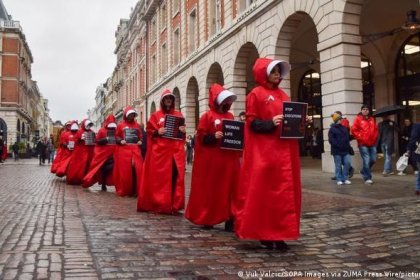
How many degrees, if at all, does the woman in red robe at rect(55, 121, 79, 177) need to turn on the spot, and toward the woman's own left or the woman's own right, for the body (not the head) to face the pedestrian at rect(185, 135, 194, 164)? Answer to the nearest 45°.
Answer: approximately 90° to the woman's own left

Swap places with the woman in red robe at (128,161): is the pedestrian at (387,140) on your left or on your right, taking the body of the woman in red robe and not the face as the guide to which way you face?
on your left

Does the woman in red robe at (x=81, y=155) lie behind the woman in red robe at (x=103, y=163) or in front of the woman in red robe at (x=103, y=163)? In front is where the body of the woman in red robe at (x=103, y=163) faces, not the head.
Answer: behind

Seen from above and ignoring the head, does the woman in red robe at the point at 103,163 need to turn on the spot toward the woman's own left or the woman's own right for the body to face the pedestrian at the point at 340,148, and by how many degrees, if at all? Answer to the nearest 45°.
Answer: approximately 45° to the woman's own left

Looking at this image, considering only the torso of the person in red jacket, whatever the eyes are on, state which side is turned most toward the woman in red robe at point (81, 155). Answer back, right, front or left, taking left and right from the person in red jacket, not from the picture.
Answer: right

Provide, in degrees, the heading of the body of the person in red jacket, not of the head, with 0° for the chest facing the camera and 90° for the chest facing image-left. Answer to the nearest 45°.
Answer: approximately 0°

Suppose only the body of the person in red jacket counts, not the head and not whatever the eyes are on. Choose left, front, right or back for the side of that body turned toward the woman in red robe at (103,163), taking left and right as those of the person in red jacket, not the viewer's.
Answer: right

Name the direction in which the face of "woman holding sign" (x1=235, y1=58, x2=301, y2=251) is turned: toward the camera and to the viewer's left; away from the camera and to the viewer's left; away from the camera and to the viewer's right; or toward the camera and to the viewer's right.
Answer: toward the camera and to the viewer's right

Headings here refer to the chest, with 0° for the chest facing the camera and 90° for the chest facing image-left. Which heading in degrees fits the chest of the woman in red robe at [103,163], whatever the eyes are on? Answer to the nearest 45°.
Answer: approximately 315°
